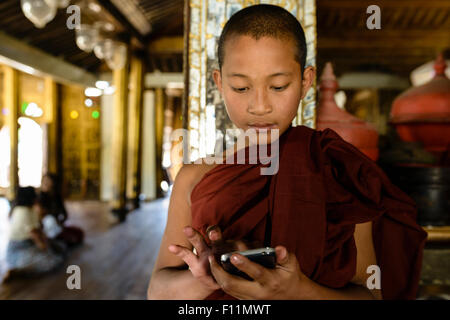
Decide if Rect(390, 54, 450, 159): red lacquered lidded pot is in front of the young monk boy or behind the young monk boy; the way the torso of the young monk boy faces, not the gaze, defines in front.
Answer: behind

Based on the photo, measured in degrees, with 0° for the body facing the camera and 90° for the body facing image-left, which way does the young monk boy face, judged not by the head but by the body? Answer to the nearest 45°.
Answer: approximately 0°

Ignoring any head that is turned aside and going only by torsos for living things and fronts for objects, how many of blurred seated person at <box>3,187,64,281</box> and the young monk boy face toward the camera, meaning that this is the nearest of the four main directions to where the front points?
1
